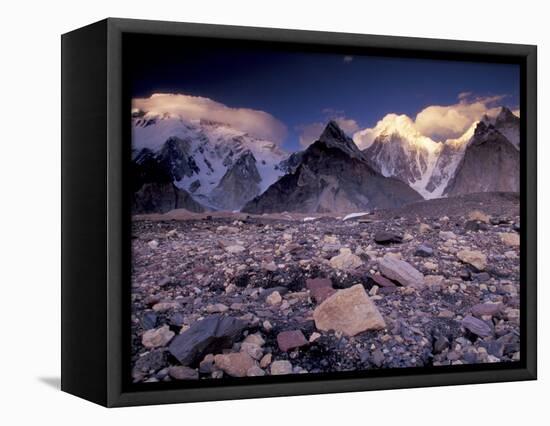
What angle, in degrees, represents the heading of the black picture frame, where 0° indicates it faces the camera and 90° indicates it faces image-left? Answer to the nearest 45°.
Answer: approximately 315°
